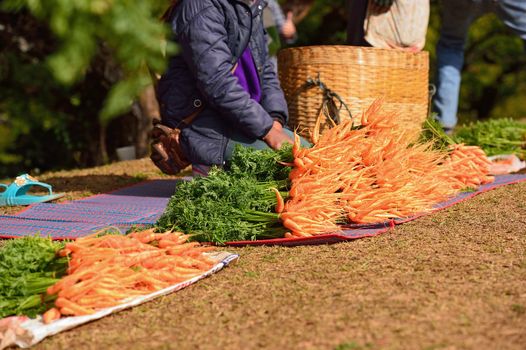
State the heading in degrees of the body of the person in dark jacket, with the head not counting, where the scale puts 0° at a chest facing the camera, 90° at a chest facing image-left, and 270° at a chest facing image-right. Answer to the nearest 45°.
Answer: approximately 315°
